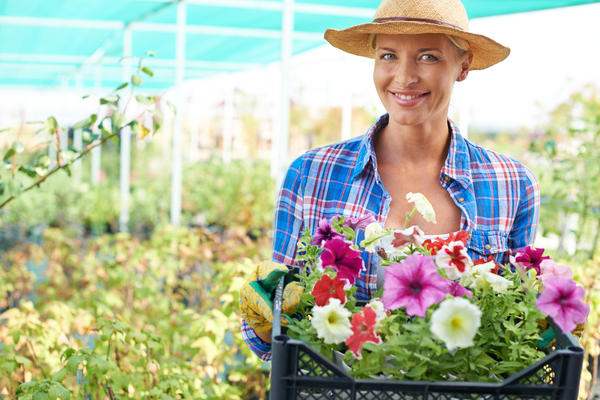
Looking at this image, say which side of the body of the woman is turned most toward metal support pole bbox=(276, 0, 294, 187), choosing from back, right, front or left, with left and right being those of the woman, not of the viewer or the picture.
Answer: back

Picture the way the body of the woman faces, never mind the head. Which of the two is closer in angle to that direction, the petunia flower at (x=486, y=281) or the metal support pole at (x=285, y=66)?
the petunia flower

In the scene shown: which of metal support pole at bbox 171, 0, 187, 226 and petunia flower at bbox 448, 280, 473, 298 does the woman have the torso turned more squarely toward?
the petunia flower

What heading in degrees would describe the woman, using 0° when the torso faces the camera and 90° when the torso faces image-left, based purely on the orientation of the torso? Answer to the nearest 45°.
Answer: approximately 0°

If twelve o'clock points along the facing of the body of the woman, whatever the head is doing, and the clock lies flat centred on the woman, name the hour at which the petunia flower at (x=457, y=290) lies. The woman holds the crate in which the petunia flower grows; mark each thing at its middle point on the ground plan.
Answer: The petunia flower is roughly at 12 o'clock from the woman.
